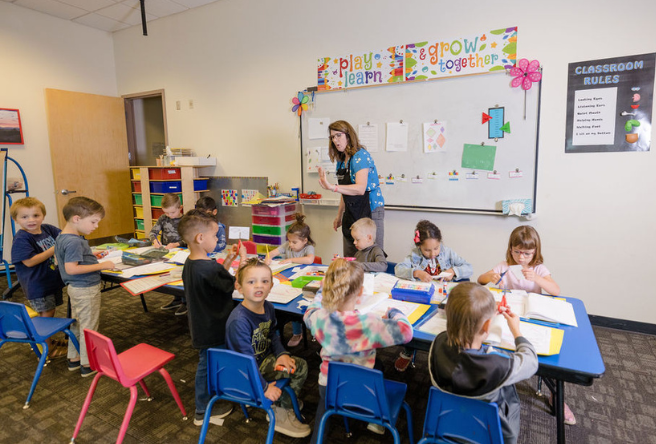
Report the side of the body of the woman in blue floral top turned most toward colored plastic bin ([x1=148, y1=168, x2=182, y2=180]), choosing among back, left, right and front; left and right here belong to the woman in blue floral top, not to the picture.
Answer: right

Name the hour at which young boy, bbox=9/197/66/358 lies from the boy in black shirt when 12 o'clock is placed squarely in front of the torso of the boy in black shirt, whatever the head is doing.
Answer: The young boy is roughly at 9 o'clock from the boy in black shirt.

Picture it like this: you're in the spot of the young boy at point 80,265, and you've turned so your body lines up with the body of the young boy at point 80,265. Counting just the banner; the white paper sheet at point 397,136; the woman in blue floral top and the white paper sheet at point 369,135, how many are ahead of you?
4

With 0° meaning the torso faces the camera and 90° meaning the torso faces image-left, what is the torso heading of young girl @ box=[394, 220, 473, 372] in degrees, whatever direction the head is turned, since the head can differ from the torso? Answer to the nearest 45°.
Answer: approximately 0°

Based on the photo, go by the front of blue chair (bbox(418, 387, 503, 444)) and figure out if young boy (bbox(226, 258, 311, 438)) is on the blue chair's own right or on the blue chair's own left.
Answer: on the blue chair's own left

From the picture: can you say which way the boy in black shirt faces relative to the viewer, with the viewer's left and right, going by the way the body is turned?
facing away from the viewer and to the right of the viewer

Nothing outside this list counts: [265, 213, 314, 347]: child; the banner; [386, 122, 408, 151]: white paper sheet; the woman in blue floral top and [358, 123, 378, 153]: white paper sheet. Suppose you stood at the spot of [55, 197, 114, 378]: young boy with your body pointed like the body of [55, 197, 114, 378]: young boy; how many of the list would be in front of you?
5

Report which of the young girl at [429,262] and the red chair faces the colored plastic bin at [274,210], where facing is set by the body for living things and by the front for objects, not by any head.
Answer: the red chair

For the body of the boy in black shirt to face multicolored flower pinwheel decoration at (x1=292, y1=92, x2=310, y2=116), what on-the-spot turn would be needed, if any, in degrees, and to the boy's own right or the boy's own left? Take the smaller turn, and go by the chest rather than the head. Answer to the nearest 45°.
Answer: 0° — they already face it

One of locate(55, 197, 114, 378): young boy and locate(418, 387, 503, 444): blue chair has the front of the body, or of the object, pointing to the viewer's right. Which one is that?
the young boy

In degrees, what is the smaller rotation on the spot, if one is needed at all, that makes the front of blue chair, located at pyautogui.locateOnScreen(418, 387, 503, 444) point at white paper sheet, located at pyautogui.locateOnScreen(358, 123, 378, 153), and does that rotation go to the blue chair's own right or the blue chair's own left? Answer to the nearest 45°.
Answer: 0° — it already faces it

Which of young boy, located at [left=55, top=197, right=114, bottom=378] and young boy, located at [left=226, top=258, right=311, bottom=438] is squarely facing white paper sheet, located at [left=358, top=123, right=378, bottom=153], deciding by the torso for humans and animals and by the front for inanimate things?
young boy, located at [left=55, top=197, right=114, bottom=378]

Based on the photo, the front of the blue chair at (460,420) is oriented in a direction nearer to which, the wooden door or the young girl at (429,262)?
the young girl

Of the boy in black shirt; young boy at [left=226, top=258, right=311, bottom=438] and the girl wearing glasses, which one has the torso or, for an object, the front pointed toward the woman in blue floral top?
the boy in black shirt

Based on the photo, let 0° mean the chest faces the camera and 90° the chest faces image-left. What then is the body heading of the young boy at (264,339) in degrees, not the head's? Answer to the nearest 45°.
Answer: approximately 315°

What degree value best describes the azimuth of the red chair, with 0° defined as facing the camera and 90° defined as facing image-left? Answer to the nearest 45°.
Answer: approximately 225°

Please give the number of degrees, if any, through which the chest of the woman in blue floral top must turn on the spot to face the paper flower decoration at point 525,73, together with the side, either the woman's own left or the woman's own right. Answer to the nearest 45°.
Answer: approximately 135° to the woman's own left

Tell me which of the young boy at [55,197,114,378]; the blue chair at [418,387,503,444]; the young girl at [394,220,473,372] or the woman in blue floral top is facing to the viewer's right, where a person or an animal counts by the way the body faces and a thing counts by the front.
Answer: the young boy
